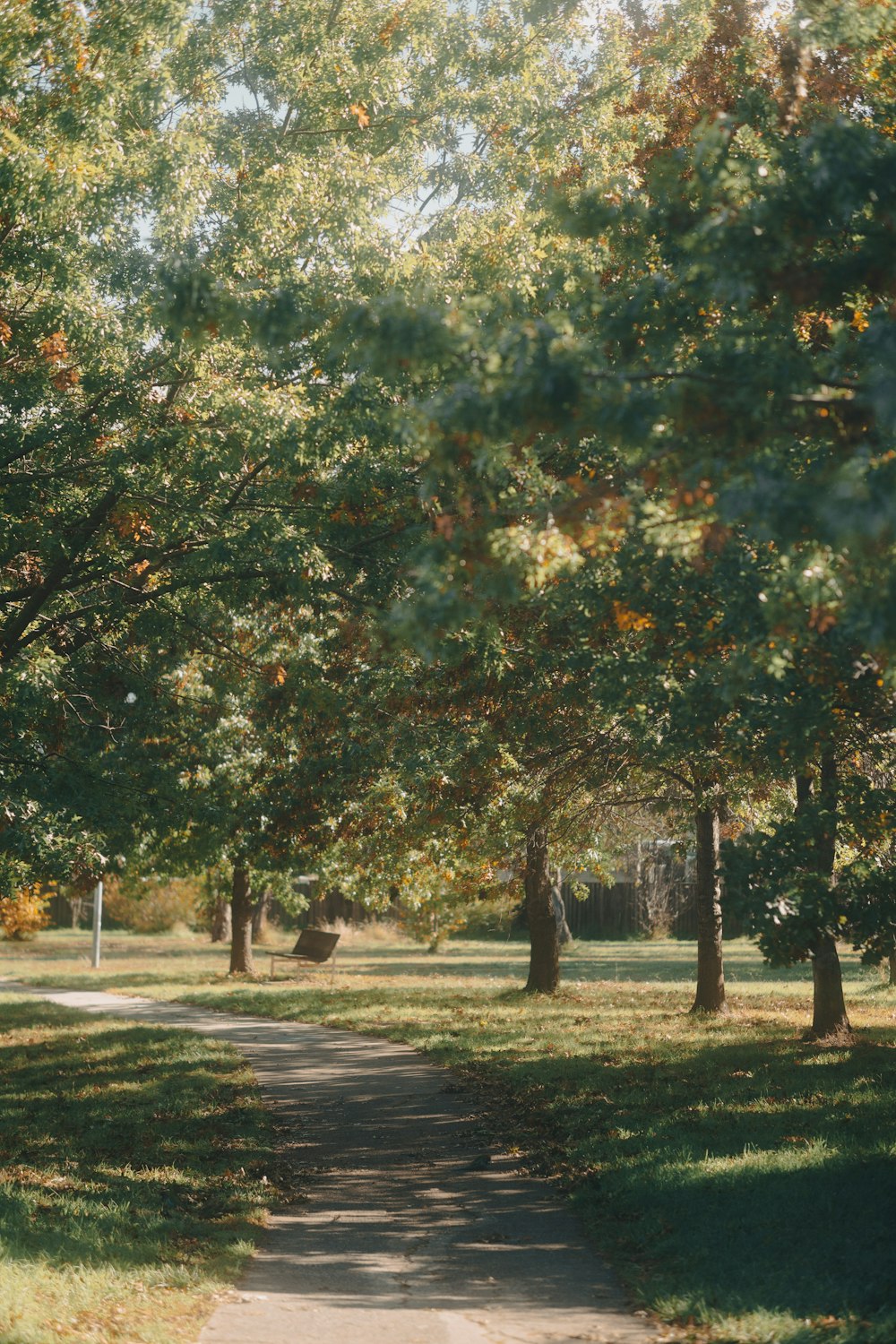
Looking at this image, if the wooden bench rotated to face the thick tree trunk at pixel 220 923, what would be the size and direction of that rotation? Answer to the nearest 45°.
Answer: approximately 135° to its right

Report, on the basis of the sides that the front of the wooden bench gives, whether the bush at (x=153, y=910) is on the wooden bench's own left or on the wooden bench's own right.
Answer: on the wooden bench's own right

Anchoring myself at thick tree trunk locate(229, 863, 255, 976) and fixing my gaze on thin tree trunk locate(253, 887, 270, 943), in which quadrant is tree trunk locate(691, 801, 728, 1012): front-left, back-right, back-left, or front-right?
back-right

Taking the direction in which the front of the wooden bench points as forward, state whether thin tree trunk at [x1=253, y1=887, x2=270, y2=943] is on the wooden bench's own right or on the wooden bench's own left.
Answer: on the wooden bench's own right

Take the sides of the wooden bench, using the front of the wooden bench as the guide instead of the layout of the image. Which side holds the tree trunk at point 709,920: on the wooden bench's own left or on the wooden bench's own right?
on the wooden bench's own left

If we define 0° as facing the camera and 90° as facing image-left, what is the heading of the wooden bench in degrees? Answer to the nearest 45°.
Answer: approximately 45°
